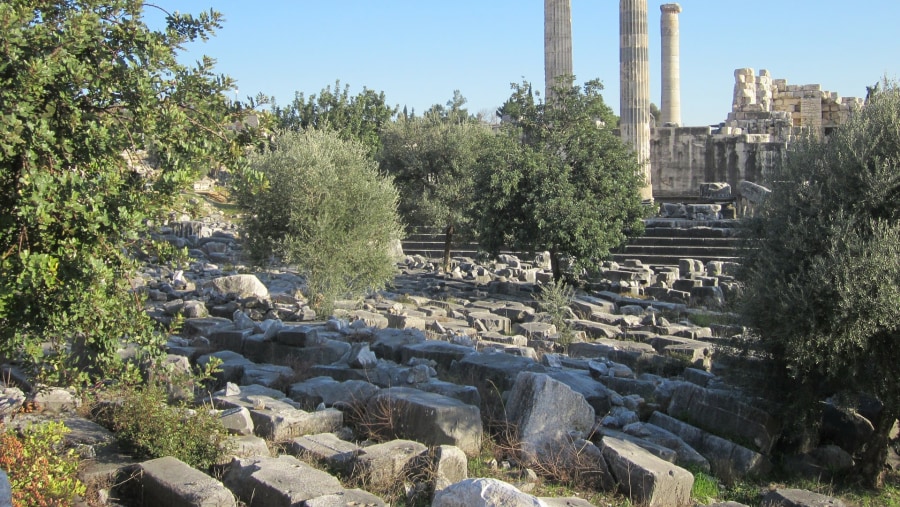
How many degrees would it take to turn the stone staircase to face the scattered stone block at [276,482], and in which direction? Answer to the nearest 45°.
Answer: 0° — it already faces it

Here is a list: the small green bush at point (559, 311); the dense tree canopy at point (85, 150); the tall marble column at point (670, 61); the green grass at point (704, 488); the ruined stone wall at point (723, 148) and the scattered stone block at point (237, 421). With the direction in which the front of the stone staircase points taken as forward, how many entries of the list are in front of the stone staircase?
4

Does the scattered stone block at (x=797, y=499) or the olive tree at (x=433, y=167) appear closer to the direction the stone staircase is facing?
the scattered stone block

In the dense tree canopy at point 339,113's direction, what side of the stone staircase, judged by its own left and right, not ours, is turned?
right

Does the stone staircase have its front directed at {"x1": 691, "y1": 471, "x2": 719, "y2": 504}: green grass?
yes

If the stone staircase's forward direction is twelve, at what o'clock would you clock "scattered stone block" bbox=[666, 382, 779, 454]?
The scattered stone block is roughly at 12 o'clock from the stone staircase.

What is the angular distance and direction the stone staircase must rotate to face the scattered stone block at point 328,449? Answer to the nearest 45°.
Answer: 0° — it already faces it

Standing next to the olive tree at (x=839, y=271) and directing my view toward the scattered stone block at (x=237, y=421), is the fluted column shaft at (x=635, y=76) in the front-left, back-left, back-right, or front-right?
back-right

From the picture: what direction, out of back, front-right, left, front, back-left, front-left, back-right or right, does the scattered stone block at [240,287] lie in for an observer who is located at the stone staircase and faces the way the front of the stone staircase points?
front-right

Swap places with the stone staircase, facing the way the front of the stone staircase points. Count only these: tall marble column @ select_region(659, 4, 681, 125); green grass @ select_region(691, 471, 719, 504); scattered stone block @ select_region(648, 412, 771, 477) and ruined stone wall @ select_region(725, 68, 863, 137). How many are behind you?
2

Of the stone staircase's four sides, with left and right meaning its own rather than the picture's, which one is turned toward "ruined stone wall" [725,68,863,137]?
back

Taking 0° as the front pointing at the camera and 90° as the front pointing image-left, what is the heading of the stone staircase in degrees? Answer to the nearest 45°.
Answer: approximately 0°

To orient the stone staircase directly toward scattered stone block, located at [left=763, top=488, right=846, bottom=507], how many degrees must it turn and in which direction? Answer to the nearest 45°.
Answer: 0° — it already faces it

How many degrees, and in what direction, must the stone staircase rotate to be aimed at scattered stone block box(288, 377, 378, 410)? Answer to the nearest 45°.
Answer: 0° — it already faces it
